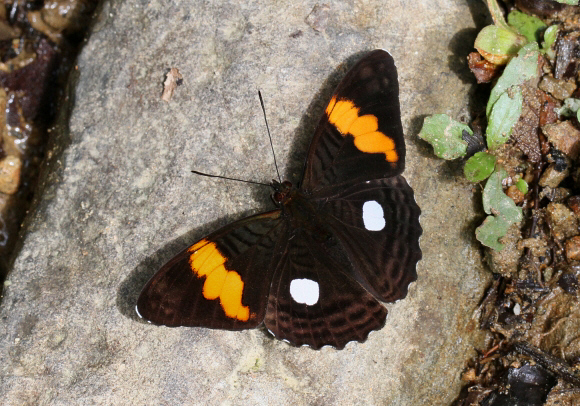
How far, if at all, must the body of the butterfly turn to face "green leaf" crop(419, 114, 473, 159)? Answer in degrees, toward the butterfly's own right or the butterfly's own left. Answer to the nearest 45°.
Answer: approximately 90° to the butterfly's own right

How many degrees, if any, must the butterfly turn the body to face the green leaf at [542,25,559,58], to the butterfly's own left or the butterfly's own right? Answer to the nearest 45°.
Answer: approximately 90° to the butterfly's own right

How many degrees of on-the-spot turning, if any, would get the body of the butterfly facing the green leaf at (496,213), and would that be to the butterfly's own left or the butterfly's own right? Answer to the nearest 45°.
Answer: approximately 135° to the butterfly's own right

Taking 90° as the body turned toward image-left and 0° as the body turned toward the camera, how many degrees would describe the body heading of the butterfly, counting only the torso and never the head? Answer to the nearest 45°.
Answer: approximately 135°

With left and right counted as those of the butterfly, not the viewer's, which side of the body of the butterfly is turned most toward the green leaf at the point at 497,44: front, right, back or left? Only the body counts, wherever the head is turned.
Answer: right
